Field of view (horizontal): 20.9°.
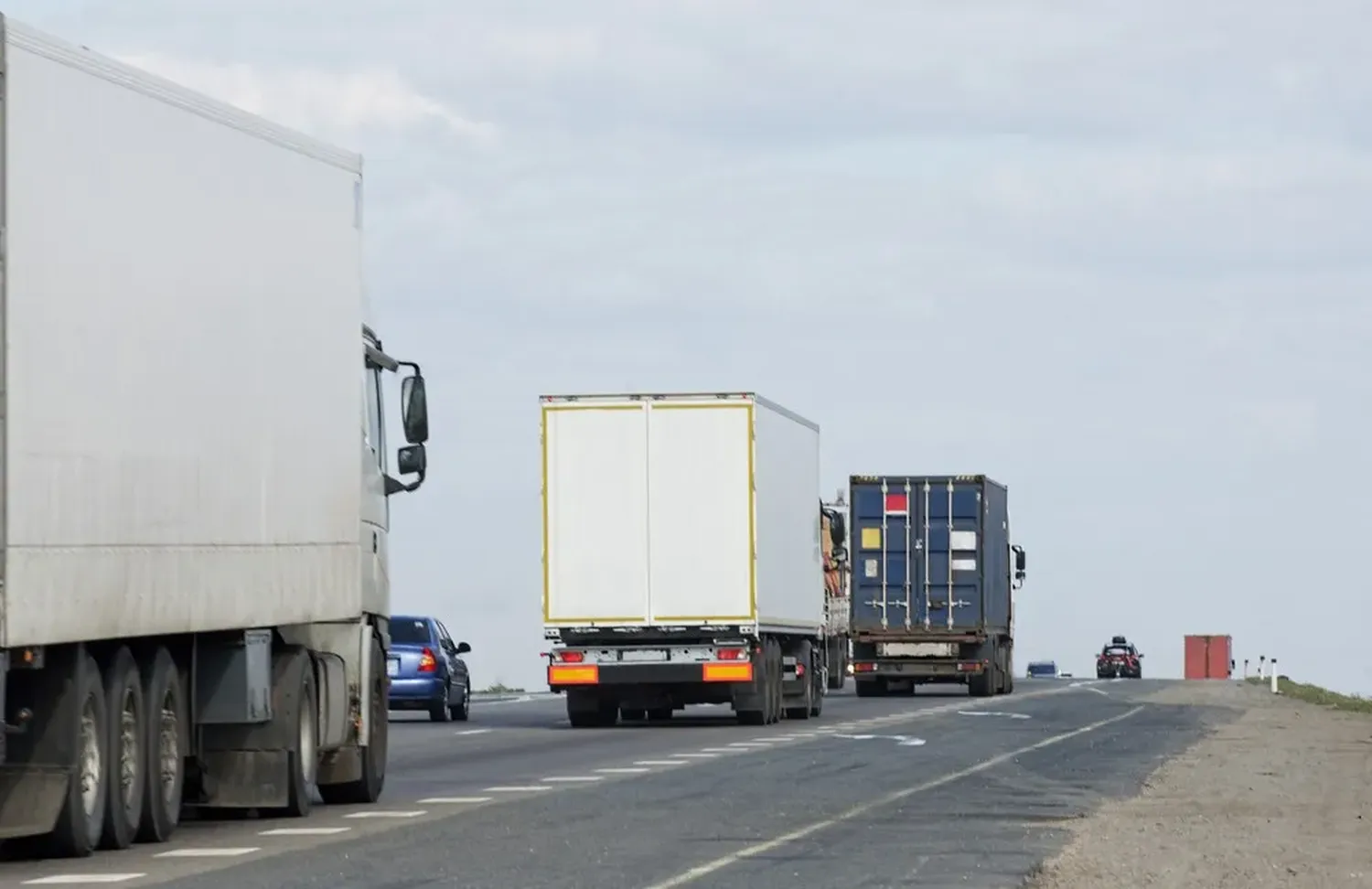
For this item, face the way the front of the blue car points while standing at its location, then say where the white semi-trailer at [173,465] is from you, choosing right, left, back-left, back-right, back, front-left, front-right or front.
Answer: back-right

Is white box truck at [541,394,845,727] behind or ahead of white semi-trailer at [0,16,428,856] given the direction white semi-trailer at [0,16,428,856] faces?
ahead

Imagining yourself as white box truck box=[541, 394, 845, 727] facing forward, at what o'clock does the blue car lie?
The blue car is roughly at 11 o'clock from the white box truck.

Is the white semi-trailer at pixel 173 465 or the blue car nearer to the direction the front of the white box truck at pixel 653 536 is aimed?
the blue car

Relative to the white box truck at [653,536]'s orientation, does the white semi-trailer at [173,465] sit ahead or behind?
behind

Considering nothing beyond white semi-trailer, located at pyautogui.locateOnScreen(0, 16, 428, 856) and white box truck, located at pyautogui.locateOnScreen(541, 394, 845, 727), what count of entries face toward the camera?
0

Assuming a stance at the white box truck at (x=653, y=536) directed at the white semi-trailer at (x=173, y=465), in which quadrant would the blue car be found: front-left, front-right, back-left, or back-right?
back-right

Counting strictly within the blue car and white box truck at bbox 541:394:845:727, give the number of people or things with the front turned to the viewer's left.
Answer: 0

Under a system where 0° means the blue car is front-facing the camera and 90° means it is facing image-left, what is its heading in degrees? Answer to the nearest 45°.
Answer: approximately 225°

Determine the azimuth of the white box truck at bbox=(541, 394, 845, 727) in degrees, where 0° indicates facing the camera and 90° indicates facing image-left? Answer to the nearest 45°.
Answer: approximately 180°

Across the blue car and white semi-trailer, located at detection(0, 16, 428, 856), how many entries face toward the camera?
0

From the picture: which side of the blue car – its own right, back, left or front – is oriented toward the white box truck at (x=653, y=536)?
right
